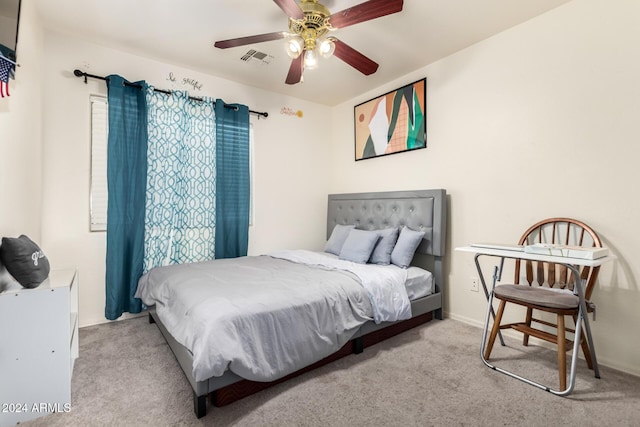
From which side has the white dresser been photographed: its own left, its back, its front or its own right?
right

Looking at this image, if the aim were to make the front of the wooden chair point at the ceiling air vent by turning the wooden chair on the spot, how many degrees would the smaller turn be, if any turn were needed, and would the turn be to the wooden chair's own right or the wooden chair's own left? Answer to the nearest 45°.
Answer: approximately 45° to the wooden chair's own right

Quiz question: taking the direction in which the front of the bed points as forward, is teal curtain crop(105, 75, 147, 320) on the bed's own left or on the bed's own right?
on the bed's own right

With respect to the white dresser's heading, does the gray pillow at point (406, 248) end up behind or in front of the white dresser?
in front

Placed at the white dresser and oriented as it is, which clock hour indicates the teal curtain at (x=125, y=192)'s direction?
The teal curtain is roughly at 10 o'clock from the white dresser.

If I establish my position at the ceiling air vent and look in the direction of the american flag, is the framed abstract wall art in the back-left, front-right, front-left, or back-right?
back-left

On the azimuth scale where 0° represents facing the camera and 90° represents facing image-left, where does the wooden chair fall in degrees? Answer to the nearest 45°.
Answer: approximately 45°

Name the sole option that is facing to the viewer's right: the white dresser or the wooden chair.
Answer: the white dresser

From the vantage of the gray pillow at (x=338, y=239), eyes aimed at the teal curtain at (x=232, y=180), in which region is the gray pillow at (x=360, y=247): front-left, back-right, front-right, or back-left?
back-left

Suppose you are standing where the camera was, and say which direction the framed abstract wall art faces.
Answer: facing the viewer and to the left of the viewer
